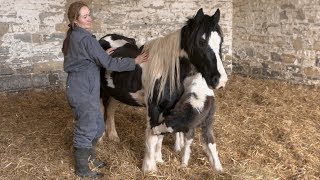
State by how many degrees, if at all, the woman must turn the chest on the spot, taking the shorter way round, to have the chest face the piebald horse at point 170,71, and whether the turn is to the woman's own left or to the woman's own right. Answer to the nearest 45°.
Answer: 0° — they already face it

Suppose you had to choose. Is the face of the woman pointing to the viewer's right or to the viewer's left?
to the viewer's right

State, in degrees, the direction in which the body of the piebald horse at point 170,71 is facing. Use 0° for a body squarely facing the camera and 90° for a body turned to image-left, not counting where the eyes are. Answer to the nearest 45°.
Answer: approximately 315°

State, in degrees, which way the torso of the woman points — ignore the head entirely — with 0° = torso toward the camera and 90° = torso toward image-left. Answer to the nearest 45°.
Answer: approximately 270°

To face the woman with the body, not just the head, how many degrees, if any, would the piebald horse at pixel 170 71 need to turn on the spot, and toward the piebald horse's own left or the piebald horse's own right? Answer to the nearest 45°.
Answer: approximately 135° to the piebald horse's own right
